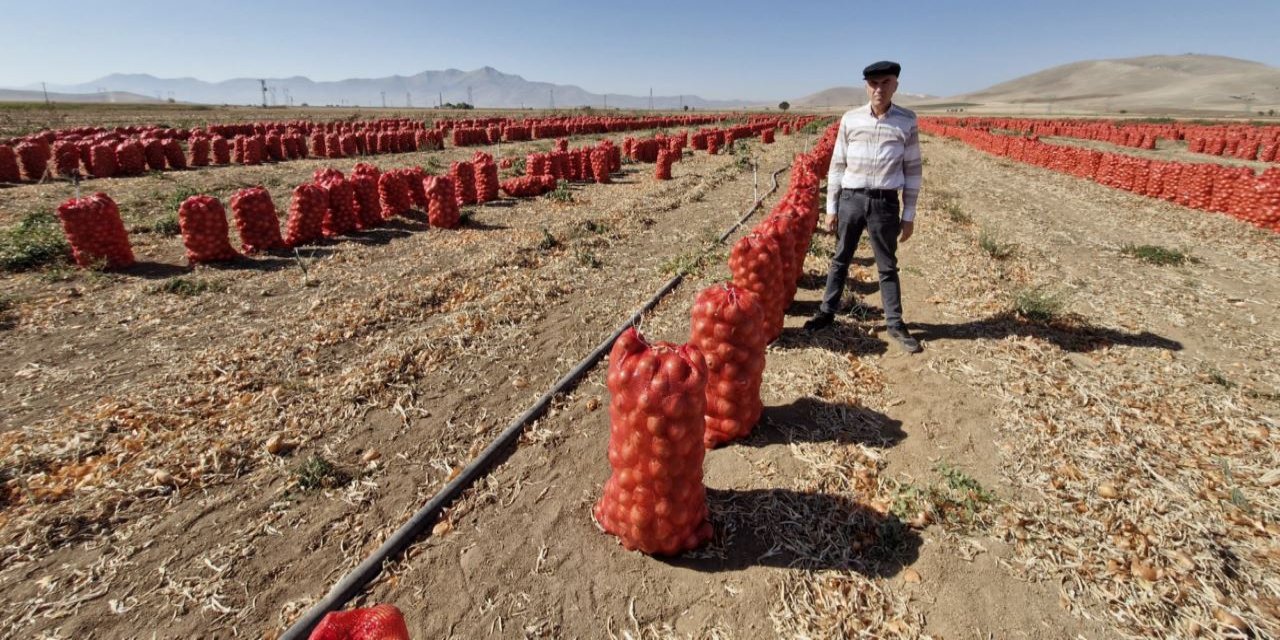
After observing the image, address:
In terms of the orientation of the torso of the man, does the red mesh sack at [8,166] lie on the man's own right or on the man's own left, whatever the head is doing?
on the man's own right

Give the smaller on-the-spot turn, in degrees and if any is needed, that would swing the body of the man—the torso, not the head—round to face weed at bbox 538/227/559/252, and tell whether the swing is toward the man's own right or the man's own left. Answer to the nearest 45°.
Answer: approximately 135° to the man's own right

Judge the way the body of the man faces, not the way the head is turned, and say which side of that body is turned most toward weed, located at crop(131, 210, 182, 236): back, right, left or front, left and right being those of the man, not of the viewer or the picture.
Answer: right

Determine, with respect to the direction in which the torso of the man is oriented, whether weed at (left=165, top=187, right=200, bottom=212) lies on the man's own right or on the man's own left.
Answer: on the man's own right

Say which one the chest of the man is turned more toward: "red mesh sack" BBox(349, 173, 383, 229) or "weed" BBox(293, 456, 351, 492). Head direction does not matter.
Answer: the weed

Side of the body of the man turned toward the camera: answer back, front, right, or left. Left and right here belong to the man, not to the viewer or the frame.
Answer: front

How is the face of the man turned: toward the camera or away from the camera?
toward the camera

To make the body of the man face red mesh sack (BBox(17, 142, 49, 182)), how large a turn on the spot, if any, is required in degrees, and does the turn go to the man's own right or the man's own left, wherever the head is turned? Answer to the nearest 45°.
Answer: approximately 90° to the man's own right

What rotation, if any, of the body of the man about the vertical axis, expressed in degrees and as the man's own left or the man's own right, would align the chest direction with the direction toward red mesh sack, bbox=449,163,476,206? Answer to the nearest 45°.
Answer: approximately 135° to the man's own right

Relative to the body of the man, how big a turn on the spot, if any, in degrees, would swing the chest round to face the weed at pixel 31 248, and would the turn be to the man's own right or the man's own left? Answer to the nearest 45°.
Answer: approximately 90° to the man's own right

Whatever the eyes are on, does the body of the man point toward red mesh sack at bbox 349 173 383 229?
no

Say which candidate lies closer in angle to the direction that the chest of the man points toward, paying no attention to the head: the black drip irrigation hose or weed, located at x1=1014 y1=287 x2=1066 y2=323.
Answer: the black drip irrigation hose

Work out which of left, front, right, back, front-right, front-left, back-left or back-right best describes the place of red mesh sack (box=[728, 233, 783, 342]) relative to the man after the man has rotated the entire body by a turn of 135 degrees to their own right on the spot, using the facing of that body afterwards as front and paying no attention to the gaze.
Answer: left

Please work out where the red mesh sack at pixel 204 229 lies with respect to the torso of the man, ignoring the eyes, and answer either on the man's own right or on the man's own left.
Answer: on the man's own right

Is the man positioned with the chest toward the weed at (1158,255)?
no

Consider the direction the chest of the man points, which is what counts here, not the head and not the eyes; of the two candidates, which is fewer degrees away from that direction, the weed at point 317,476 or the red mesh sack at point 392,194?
the weed

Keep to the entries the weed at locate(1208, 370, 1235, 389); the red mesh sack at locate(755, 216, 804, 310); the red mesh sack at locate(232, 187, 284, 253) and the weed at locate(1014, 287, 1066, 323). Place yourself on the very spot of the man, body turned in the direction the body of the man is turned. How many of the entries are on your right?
2
